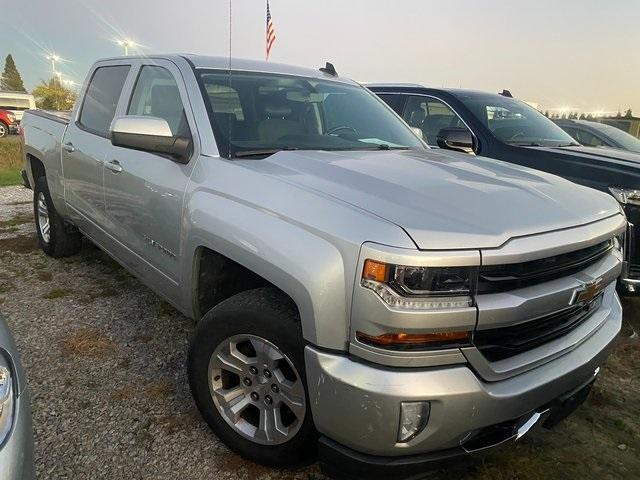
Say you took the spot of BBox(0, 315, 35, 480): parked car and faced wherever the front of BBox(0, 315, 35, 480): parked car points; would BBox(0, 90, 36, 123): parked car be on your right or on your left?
on your left

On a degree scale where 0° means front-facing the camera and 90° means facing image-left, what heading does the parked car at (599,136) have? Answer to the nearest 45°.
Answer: approximately 315°

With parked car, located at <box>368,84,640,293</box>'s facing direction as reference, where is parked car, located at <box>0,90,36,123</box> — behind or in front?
behind

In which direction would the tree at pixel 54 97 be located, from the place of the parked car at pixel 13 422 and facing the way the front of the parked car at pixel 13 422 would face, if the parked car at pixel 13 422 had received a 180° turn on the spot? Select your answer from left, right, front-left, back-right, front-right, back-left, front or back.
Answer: front-right

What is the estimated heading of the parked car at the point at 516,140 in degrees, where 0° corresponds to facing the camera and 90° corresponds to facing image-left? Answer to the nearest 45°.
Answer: approximately 315°

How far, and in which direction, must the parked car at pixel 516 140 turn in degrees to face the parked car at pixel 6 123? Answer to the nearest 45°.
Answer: approximately 180°

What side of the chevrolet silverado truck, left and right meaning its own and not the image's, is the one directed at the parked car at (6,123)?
back

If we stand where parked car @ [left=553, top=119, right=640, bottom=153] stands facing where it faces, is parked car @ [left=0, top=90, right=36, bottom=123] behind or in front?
behind

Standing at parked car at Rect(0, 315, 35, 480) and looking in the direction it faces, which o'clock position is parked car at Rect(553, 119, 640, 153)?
parked car at Rect(553, 119, 640, 153) is roughly at 10 o'clock from parked car at Rect(0, 315, 35, 480).
